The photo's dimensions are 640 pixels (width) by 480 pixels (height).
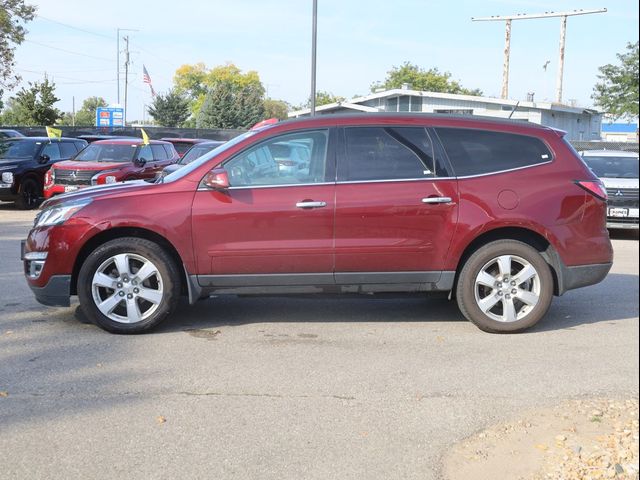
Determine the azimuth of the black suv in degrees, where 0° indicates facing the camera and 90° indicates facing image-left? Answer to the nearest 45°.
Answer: approximately 45°

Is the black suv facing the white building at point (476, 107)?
no

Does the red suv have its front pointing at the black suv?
no

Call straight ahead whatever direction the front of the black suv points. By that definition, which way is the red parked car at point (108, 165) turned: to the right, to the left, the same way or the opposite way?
the same way

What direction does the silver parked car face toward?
toward the camera

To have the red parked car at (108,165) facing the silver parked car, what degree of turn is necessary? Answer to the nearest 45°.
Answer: approximately 90° to its left

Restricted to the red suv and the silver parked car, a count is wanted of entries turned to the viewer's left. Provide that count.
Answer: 1

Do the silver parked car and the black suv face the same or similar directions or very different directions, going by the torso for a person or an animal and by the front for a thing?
same or similar directions

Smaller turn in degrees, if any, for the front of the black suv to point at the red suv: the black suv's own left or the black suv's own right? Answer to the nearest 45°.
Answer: approximately 45° to the black suv's own left

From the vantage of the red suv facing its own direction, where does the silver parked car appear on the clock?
The silver parked car is roughly at 4 o'clock from the red suv.

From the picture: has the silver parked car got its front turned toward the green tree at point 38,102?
no

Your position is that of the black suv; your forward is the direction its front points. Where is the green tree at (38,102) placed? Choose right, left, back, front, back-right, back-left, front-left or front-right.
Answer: back-right

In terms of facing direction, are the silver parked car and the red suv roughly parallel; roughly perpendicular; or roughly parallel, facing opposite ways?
roughly perpendicular

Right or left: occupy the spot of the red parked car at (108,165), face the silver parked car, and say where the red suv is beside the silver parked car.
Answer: right

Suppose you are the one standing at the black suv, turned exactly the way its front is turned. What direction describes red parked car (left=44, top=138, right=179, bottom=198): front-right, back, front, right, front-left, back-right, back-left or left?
left

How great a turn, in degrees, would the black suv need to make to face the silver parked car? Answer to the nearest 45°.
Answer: approximately 90° to its left

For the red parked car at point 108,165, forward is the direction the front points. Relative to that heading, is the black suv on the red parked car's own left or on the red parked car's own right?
on the red parked car's own right

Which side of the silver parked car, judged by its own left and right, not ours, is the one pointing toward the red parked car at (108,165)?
right

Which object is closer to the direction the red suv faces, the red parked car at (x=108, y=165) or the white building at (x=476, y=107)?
the red parked car

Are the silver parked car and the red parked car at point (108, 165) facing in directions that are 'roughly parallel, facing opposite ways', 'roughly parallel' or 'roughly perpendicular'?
roughly parallel
